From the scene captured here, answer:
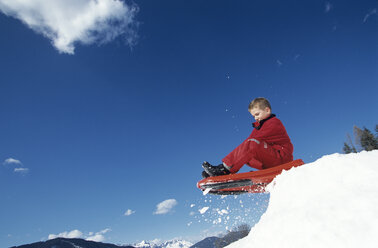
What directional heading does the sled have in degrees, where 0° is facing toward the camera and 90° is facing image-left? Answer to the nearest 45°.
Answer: approximately 90°

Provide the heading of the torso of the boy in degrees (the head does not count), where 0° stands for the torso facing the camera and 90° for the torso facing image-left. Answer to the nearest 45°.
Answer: approximately 90°
